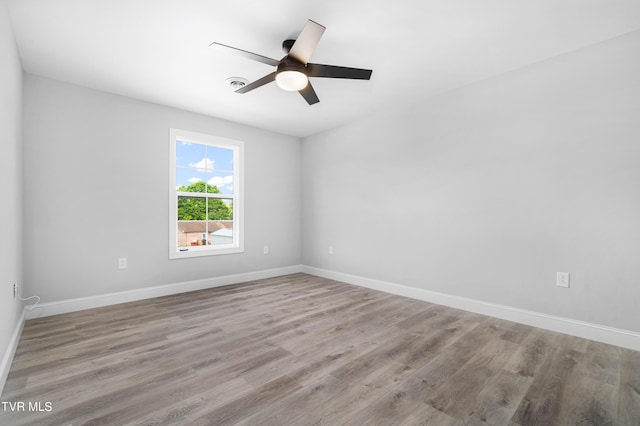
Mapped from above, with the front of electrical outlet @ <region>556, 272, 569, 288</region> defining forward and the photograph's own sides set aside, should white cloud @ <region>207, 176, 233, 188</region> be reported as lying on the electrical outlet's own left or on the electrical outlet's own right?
on the electrical outlet's own right

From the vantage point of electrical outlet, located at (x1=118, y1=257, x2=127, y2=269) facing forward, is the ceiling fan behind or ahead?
ahead

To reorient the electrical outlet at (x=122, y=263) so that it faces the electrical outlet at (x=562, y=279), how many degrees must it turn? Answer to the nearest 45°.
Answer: approximately 45° to its left

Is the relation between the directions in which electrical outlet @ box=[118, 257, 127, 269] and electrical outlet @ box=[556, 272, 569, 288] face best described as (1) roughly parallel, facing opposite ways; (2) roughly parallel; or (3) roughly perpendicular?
roughly perpendicular

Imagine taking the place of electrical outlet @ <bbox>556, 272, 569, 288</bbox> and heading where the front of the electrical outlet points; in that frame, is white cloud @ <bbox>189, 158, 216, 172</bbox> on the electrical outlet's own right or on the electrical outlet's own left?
on the electrical outlet's own right

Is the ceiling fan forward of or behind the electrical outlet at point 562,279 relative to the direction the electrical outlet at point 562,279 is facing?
forward

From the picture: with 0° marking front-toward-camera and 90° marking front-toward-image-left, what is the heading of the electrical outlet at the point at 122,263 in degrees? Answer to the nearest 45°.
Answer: approximately 0°
